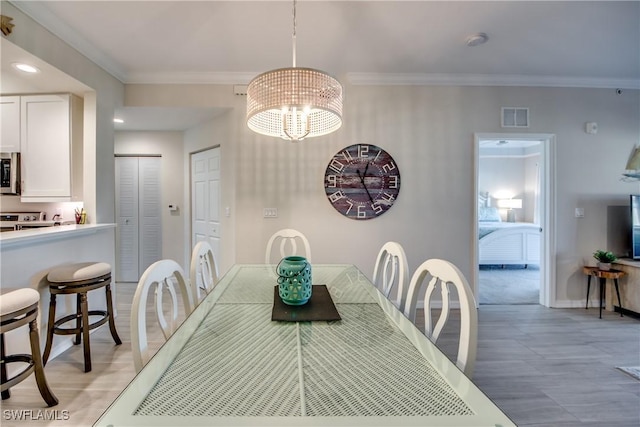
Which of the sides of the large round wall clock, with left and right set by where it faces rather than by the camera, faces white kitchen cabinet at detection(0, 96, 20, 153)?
right

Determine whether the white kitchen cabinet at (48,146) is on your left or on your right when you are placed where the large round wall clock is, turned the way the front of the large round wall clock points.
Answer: on your right

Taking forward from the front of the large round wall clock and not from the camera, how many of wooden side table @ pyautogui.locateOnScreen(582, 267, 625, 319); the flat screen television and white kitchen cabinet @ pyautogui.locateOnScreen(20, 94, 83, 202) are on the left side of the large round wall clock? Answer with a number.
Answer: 2

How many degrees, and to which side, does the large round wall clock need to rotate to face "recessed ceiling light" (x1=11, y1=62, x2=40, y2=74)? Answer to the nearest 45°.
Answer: approximately 45° to its right

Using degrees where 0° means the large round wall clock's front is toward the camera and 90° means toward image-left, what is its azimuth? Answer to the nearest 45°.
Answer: approximately 0°

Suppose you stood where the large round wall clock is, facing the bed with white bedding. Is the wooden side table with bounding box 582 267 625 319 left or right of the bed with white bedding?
right

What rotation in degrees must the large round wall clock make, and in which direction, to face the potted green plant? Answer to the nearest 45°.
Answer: approximately 90° to its left
